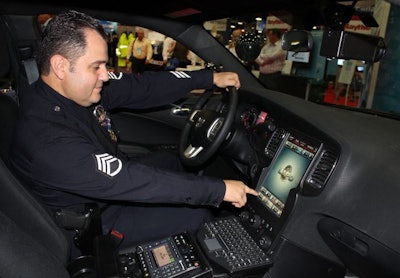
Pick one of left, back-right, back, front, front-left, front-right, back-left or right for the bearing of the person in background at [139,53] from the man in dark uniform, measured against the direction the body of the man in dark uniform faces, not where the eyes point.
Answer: left

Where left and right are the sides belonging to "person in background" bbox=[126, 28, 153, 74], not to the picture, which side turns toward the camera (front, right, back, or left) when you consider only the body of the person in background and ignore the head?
front

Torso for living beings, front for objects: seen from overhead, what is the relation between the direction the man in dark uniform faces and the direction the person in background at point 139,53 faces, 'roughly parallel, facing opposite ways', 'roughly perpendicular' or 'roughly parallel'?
roughly perpendicular

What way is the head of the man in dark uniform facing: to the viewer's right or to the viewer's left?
to the viewer's right

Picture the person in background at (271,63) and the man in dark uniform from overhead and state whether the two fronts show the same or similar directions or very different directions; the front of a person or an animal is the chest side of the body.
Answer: very different directions

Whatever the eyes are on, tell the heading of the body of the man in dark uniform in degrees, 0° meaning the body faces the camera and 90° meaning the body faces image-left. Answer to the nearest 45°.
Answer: approximately 270°

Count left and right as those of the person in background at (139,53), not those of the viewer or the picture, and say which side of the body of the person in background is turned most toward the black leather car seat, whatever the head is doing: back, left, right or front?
front

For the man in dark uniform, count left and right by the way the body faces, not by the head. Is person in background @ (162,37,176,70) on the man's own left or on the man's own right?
on the man's own left

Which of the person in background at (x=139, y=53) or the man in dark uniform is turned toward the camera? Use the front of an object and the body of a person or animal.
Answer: the person in background

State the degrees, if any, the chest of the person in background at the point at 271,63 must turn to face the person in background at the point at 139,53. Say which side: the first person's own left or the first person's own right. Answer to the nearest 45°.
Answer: approximately 90° to the first person's own right

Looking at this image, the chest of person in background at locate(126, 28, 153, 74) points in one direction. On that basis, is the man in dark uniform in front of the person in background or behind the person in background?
in front

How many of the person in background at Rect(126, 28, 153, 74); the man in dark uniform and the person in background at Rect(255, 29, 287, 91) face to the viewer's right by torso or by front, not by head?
1

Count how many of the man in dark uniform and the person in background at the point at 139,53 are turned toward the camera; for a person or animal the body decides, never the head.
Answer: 1
